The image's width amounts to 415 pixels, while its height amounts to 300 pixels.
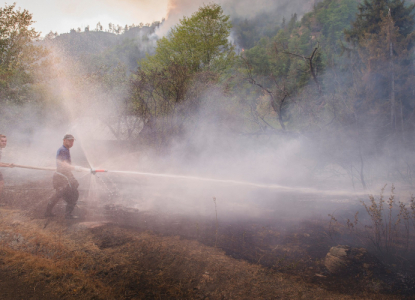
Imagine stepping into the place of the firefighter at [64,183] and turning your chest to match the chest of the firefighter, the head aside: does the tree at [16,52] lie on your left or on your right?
on your left

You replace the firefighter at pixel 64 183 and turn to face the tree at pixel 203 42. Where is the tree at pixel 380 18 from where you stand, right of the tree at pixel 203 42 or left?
right

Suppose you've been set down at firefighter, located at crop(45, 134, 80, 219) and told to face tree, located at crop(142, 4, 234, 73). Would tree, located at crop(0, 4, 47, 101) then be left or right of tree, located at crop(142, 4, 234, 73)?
left

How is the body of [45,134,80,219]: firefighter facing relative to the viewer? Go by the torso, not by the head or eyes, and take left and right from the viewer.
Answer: facing to the right of the viewer

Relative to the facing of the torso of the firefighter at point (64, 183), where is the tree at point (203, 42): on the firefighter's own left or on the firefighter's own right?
on the firefighter's own left

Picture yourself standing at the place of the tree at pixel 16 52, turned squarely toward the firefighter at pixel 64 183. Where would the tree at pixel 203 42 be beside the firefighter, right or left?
left
